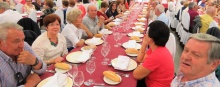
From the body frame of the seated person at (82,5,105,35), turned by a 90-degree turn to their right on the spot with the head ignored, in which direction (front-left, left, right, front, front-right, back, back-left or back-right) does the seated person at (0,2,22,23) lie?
front-right

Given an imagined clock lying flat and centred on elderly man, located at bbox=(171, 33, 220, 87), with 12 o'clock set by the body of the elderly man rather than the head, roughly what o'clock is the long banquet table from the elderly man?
The long banquet table is roughly at 2 o'clock from the elderly man.

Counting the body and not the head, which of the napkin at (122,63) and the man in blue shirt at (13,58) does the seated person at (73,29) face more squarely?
the napkin

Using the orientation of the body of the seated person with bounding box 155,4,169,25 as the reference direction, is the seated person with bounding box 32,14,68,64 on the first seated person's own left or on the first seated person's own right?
on the first seated person's own left

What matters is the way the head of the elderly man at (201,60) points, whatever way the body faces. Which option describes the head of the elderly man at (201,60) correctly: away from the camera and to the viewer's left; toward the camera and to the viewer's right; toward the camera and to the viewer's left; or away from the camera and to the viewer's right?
toward the camera and to the viewer's left

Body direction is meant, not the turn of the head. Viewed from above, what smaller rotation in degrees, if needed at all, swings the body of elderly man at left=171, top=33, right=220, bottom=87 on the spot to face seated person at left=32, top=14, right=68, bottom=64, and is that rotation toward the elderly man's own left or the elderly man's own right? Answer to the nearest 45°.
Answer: approximately 45° to the elderly man's own right

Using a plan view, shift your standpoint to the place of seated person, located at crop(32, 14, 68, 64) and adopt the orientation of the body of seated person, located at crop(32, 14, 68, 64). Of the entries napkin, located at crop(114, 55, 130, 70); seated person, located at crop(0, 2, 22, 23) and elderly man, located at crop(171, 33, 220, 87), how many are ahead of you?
2

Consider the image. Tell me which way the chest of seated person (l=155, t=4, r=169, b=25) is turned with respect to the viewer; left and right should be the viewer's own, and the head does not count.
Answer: facing to the left of the viewer

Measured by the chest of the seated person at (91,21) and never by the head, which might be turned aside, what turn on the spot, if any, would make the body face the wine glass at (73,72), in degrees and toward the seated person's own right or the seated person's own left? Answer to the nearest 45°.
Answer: approximately 45° to the seated person's own right

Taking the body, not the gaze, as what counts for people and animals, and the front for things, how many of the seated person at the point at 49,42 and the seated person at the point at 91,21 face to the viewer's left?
0

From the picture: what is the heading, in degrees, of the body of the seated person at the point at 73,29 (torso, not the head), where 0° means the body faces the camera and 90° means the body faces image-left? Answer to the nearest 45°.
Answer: approximately 270°

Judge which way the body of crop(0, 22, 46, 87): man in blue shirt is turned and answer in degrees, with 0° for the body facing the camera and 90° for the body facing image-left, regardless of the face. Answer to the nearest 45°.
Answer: approximately 315°
